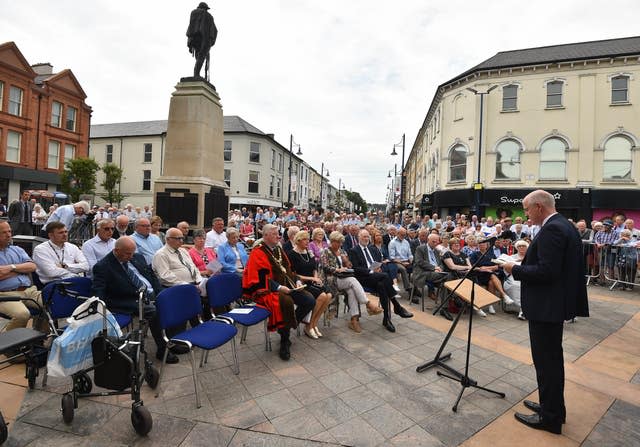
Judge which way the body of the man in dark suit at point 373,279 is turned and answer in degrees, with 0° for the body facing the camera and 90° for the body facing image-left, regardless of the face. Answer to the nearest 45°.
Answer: approximately 315°

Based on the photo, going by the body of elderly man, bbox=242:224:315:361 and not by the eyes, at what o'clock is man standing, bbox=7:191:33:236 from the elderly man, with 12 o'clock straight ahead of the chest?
The man standing is roughly at 6 o'clock from the elderly man.

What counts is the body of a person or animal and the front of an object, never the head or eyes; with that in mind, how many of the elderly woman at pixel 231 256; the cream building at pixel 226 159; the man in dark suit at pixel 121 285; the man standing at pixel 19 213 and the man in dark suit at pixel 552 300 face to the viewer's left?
1

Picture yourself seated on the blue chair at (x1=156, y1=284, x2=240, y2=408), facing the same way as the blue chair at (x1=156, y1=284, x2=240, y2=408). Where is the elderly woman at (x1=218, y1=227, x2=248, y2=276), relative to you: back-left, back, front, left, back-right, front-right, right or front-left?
back-left

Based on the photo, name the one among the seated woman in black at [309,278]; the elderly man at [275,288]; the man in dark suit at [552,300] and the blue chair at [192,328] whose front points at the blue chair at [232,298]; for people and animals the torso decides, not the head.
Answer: the man in dark suit

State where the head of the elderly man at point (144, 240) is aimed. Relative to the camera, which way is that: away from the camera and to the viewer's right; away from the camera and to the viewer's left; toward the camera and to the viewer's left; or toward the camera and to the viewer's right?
toward the camera and to the viewer's right

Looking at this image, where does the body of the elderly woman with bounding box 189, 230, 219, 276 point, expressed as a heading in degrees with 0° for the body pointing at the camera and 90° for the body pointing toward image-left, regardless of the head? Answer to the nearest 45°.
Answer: approximately 315°

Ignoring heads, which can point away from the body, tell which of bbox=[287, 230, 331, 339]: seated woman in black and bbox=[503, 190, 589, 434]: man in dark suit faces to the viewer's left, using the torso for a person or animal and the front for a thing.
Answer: the man in dark suit

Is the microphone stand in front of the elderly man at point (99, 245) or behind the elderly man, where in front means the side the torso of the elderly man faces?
in front

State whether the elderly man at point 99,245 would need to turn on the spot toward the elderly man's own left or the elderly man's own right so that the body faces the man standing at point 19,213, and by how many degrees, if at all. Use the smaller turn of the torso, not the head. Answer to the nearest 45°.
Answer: approximately 135° to the elderly man's own left

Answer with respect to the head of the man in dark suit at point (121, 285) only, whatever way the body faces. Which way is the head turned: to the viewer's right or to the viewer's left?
to the viewer's right

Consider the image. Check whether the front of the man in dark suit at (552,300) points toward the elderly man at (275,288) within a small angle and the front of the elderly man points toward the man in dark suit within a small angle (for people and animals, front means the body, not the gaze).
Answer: yes

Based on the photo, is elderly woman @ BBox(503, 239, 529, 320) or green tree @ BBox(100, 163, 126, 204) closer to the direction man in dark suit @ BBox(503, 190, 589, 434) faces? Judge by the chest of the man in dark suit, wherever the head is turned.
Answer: the green tree

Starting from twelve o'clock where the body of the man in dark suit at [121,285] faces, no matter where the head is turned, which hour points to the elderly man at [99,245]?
The elderly man is roughly at 7 o'clock from the man in dark suit.

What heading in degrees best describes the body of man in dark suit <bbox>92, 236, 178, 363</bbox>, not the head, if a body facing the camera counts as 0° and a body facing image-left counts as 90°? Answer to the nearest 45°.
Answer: approximately 315°

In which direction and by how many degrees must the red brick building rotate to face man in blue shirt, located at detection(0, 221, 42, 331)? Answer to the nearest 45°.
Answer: approximately 45° to its right

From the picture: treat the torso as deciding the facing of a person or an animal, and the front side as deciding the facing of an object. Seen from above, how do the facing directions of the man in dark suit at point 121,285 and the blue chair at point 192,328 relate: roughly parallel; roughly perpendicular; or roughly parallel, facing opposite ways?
roughly parallel

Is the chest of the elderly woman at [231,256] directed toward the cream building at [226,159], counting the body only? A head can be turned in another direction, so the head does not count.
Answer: no

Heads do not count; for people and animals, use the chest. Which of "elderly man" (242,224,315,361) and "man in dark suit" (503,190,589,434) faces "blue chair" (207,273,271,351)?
the man in dark suit

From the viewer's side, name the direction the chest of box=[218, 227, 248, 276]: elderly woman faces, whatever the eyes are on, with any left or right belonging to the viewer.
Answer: facing the viewer and to the right of the viewer

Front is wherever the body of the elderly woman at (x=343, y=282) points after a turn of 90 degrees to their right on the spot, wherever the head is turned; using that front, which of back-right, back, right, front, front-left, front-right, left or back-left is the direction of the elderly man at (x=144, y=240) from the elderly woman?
front-right

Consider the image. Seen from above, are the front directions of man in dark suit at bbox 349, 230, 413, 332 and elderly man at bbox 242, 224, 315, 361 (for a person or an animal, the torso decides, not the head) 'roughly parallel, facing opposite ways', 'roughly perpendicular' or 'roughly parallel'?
roughly parallel
